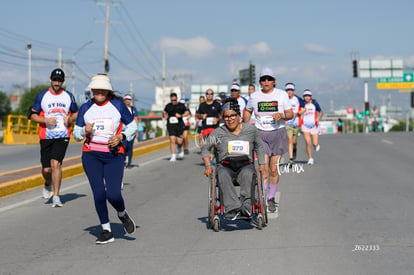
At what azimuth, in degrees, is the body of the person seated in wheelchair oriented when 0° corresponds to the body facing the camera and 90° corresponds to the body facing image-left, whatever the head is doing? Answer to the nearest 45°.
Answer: approximately 0°

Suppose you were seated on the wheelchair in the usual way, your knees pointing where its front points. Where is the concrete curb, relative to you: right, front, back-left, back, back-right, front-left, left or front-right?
back-right

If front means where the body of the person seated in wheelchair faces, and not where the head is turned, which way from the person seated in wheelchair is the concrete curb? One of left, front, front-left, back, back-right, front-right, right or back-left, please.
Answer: back-right
